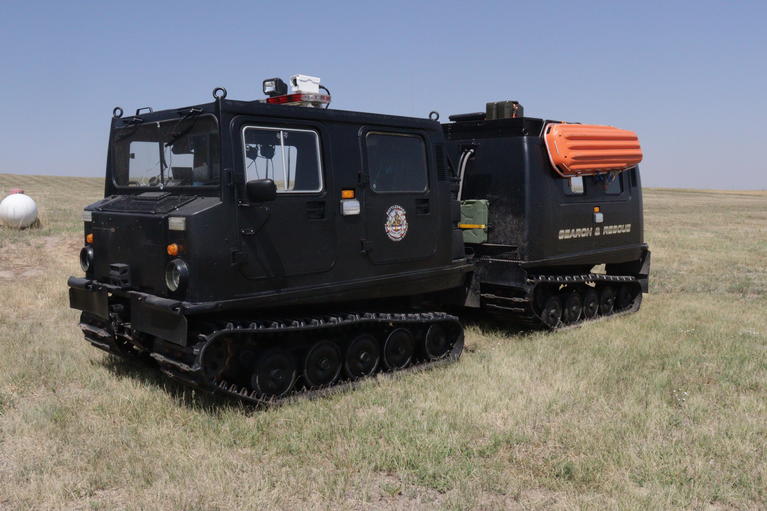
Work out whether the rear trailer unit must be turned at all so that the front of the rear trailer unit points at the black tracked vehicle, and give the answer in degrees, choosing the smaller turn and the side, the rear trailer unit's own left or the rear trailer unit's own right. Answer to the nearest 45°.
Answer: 0° — it already faces it

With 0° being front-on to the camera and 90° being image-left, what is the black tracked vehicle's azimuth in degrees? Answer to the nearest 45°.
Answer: approximately 45°

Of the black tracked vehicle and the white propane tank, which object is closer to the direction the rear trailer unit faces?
the black tracked vehicle

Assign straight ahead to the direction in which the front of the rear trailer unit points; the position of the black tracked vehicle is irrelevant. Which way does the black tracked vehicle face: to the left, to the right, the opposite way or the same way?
the same way

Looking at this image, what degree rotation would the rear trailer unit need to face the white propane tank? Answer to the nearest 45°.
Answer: approximately 90° to its right

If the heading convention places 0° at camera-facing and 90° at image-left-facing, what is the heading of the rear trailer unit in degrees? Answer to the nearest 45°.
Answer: approximately 45°

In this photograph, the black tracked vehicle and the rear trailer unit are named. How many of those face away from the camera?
0
